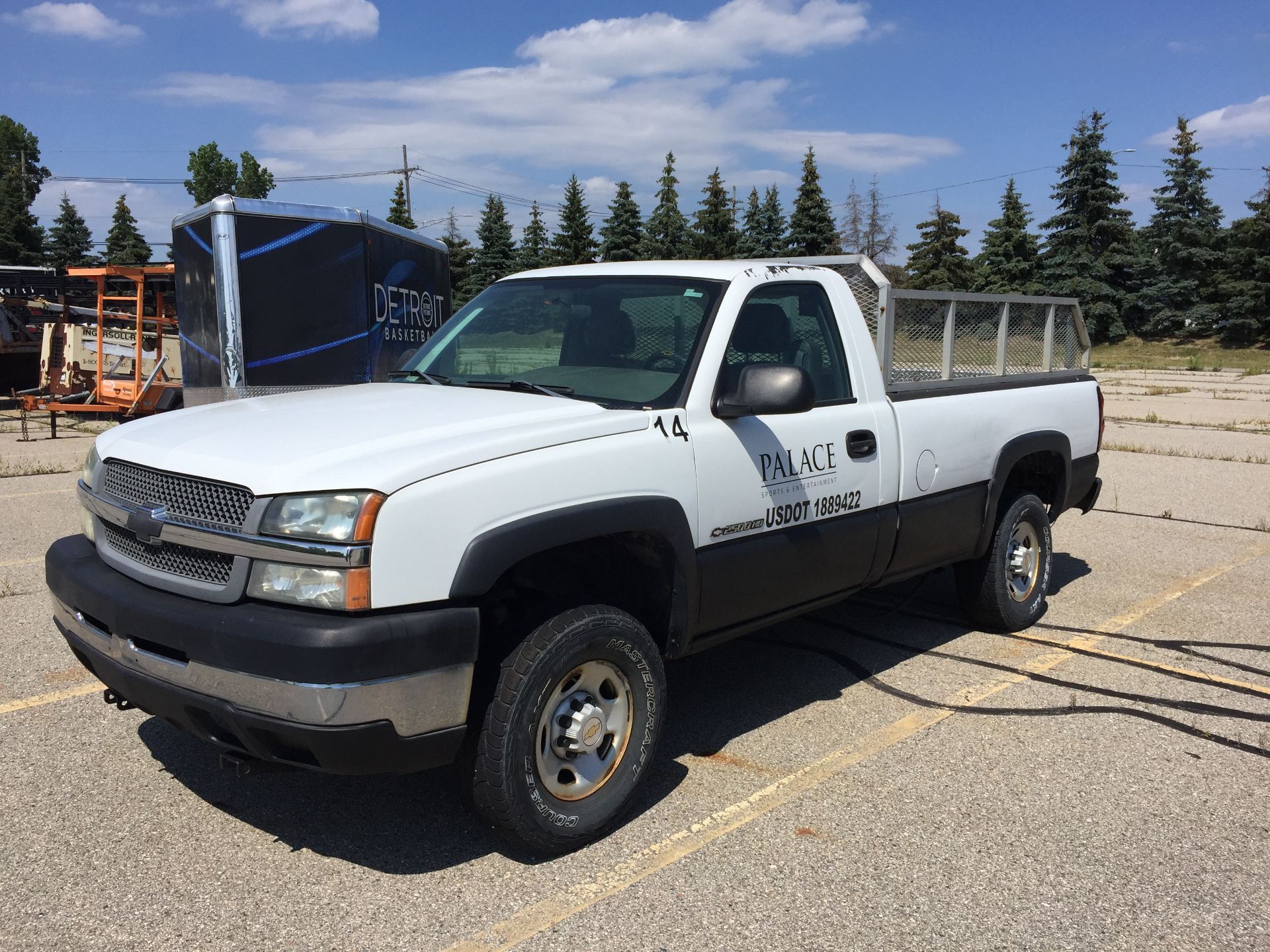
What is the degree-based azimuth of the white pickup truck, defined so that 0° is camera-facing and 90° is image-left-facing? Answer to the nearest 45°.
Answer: approximately 45°

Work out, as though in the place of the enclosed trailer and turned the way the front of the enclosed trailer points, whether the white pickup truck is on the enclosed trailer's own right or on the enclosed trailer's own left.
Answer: on the enclosed trailer's own left

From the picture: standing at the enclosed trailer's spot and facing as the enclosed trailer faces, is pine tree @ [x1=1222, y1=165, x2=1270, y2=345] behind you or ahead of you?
behind

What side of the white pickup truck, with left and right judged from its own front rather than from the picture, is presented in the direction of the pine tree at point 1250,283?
back

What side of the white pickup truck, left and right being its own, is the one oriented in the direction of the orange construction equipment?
right
